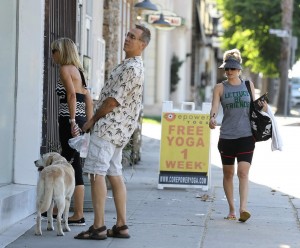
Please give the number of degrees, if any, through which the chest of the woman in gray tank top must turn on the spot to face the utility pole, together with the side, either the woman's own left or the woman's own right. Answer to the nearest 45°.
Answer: approximately 180°

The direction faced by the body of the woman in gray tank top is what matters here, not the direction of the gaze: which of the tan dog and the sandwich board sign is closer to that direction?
the tan dog

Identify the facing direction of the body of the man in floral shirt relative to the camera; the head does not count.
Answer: to the viewer's left

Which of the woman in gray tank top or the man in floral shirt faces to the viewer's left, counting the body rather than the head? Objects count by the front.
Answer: the man in floral shirt

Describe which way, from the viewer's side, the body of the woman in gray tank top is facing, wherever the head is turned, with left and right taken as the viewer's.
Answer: facing the viewer

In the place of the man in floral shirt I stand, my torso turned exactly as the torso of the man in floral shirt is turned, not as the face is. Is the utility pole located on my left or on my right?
on my right

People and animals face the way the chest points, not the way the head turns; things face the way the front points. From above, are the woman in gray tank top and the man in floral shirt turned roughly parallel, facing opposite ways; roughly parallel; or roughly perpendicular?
roughly perpendicular

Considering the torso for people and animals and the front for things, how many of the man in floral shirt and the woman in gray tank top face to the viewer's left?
1

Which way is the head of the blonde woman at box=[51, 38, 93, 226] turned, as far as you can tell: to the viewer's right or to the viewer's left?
to the viewer's left

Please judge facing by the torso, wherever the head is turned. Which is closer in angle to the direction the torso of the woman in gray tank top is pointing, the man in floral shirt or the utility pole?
the man in floral shirt

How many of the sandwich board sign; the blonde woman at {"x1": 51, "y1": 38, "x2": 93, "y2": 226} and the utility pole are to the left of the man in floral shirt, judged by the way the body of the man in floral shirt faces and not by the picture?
0
